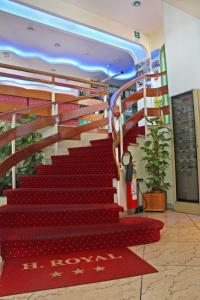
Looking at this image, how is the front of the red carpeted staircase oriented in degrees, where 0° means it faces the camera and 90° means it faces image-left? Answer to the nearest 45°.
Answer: approximately 0°

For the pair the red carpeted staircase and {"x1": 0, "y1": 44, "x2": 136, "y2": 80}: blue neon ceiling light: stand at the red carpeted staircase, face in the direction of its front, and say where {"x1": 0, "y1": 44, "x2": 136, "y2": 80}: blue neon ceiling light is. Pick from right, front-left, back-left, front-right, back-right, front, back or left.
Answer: back

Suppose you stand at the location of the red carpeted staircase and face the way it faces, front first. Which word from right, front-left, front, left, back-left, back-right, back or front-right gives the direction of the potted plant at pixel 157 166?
back-left

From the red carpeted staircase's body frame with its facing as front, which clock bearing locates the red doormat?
The red doormat is roughly at 12 o'clock from the red carpeted staircase.

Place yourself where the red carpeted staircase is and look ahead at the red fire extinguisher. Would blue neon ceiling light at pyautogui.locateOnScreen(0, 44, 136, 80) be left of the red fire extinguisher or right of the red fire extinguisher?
left

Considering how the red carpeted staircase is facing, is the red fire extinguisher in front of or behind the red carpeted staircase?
behind

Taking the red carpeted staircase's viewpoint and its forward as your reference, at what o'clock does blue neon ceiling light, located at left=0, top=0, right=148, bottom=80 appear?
The blue neon ceiling light is roughly at 6 o'clock from the red carpeted staircase.
